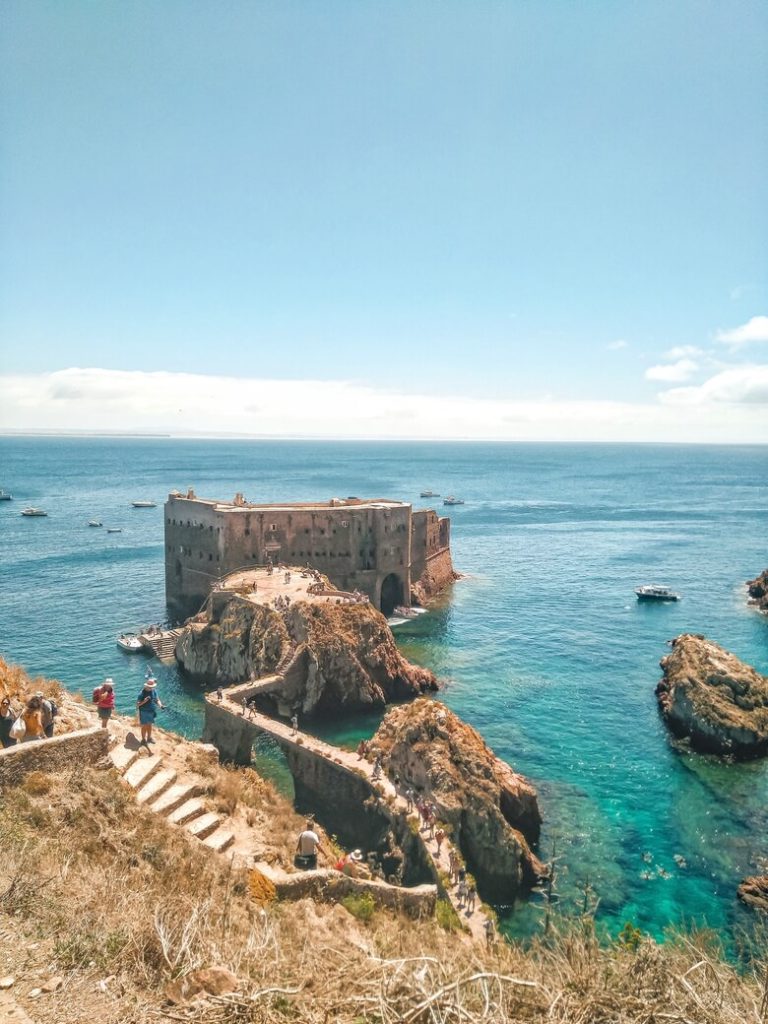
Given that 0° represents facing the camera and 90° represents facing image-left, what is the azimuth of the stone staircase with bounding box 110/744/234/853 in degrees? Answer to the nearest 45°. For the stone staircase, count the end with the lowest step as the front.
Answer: approximately 315°

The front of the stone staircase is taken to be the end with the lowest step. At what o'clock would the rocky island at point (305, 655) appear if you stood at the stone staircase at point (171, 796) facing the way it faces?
The rocky island is roughly at 8 o'clock from the stone staircase.

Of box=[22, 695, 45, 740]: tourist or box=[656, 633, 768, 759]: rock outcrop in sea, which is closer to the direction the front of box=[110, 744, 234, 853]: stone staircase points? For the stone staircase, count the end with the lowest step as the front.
the rock outcrop in sea

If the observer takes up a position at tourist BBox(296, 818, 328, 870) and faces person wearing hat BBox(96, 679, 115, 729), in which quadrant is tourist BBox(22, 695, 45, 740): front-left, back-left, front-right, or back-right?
front-left

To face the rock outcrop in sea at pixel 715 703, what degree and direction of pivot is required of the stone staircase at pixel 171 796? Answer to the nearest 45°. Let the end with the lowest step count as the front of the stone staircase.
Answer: approximately 90° to its left

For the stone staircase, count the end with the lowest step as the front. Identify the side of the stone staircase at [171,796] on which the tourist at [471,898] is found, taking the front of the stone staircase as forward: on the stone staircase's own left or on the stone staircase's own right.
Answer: on the stone staircase's own left

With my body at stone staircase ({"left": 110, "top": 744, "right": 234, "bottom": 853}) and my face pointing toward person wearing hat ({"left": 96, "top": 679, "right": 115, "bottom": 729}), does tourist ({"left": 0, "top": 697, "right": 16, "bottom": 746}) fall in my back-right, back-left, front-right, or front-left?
front-left

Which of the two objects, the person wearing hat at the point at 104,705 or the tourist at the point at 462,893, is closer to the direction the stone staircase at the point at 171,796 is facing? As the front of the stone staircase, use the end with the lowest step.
the tourist

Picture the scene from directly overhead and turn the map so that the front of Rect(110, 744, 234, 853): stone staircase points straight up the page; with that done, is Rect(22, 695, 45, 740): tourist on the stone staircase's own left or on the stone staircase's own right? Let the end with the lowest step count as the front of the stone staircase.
on the stone staircase's own right
